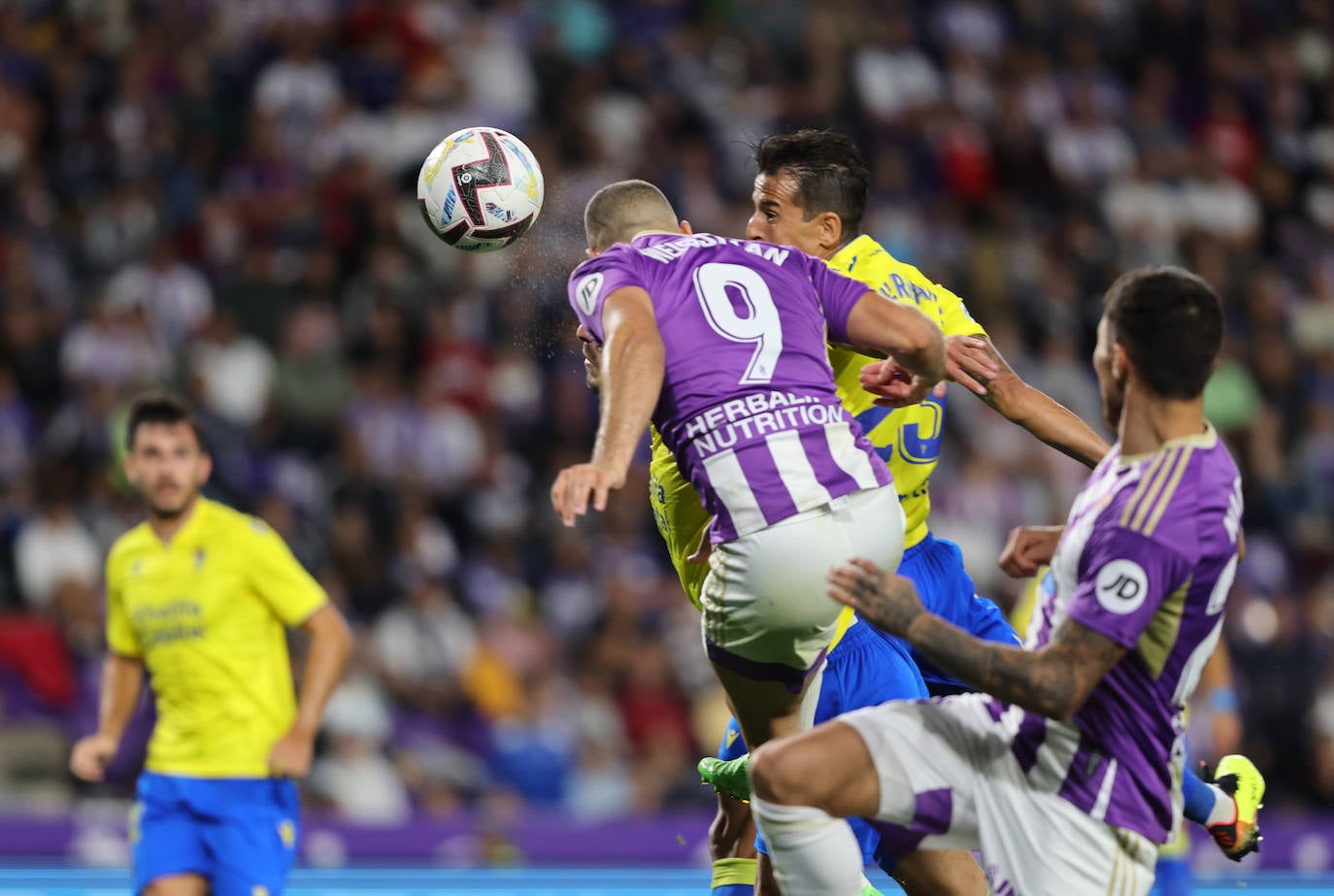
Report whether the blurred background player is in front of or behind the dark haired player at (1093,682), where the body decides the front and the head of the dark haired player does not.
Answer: in front

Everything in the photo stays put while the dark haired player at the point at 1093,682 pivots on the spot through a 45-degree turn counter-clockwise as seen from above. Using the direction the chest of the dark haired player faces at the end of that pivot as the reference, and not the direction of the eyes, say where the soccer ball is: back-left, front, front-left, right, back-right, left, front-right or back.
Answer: right

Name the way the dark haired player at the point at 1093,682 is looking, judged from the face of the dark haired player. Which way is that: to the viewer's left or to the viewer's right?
to the viewer's left

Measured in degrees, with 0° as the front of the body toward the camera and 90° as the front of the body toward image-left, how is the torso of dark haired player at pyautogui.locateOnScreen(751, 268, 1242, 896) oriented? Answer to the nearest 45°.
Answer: approximately 90°
